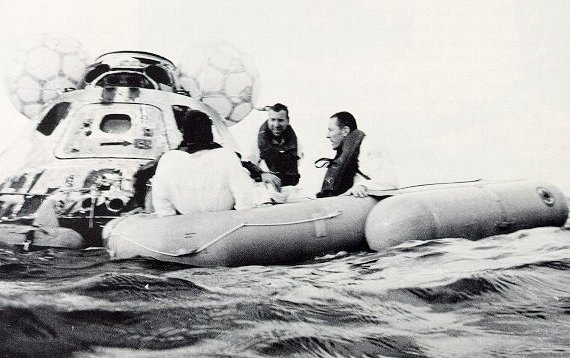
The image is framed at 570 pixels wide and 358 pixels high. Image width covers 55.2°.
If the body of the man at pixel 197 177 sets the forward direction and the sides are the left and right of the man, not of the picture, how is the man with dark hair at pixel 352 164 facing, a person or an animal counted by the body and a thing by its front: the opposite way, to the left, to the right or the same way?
to the left

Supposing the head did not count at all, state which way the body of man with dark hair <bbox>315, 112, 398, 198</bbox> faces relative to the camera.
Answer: to the viewer's left

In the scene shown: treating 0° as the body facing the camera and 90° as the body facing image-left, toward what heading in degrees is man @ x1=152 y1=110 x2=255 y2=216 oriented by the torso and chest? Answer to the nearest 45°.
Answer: approximately 180°

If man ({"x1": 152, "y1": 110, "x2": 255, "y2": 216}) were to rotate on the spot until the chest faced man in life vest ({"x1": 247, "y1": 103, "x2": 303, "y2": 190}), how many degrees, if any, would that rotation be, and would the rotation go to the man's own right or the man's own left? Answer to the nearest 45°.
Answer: approximately 45° to the man's own right

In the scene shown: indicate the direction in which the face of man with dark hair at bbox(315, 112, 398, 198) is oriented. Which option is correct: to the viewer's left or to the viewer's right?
to the viewer's left

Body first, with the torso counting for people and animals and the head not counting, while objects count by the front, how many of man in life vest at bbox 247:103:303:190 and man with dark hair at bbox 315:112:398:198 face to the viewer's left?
1

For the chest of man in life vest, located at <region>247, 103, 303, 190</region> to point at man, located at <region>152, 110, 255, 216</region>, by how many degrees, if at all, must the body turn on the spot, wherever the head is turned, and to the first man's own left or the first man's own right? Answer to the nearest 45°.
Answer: approximately 45° to the first man's own right

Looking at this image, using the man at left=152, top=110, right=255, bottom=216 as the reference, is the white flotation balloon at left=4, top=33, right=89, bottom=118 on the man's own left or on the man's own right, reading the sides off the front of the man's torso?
on the man's own left
